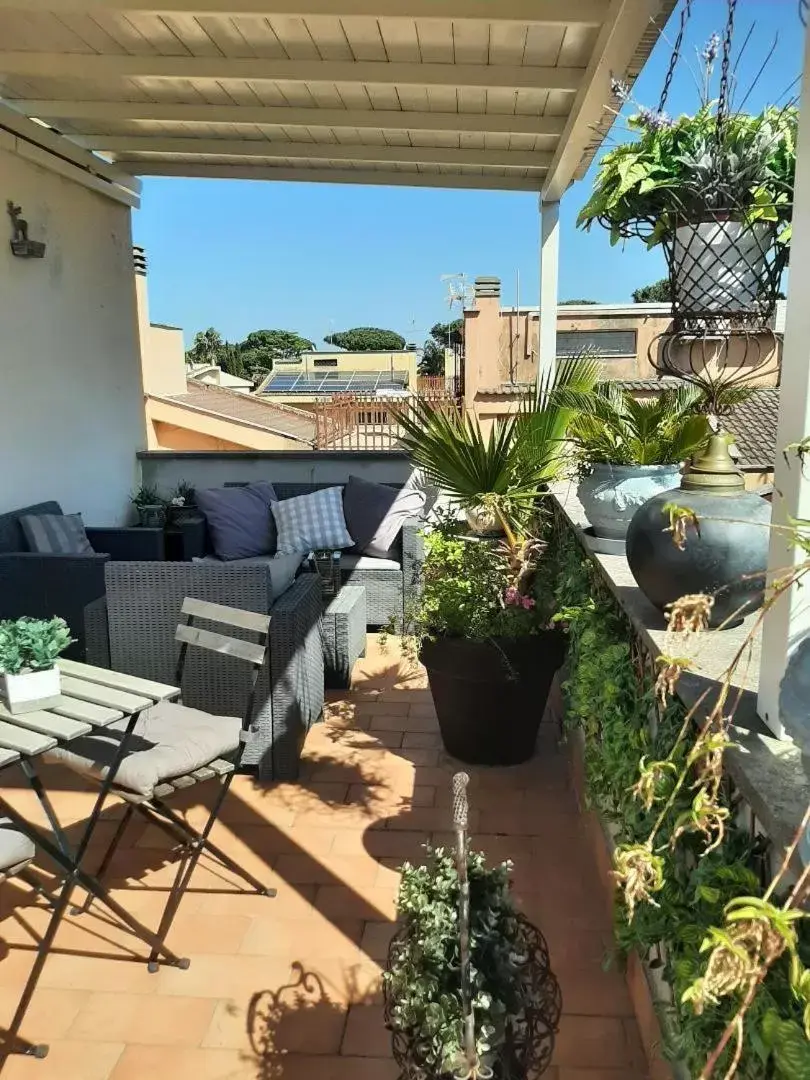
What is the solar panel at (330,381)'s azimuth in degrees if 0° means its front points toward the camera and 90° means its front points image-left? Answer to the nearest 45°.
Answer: approximately 0°

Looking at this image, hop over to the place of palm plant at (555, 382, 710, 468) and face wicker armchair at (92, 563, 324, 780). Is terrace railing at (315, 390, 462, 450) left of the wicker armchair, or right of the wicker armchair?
right

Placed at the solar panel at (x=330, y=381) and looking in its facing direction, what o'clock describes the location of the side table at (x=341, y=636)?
The side table is roughly at 12 o'clock from the solar panel.

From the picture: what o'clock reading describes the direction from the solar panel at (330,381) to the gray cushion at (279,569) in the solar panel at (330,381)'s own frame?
The gray cushion is roughly at 12 o'clock from the solar panel.

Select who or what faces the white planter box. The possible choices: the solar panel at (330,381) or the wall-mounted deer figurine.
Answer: the solar panel
